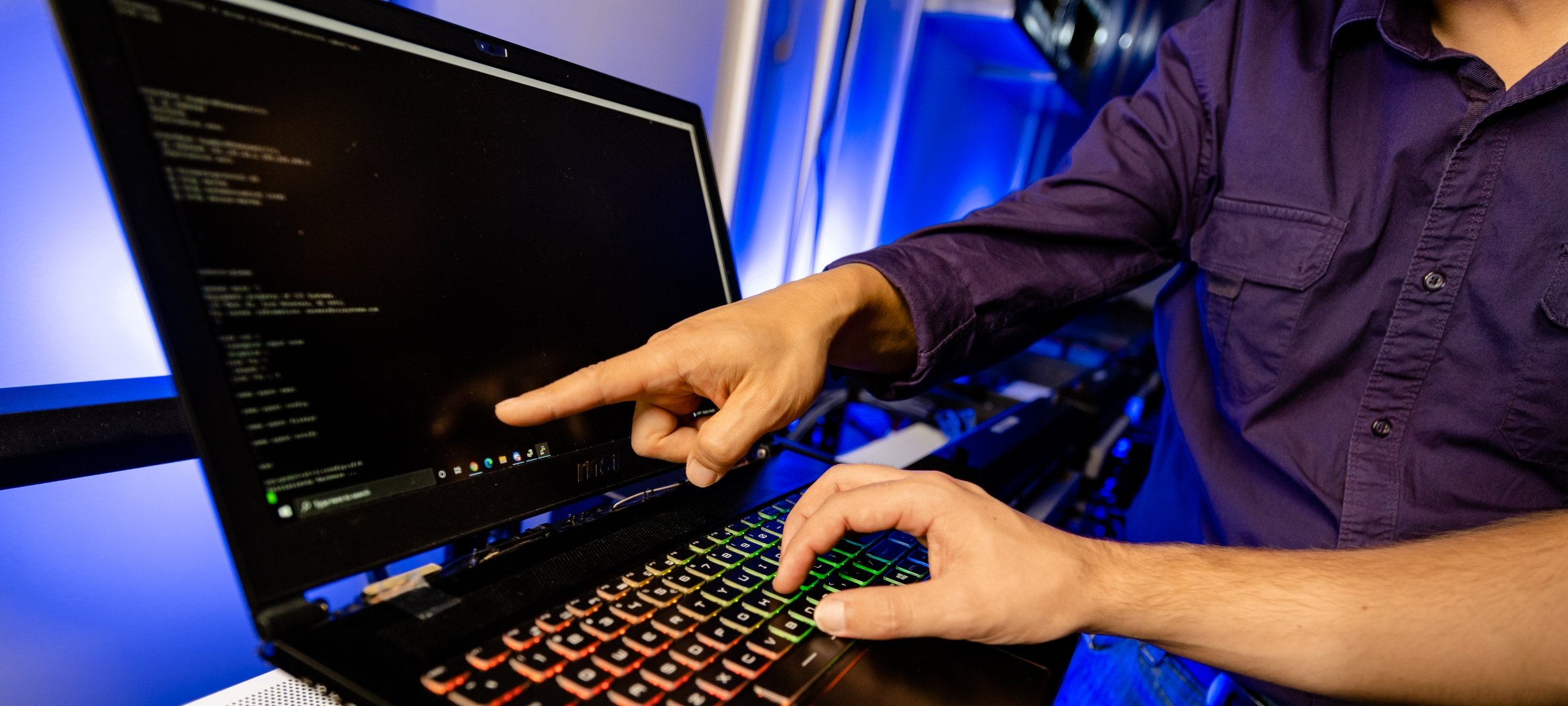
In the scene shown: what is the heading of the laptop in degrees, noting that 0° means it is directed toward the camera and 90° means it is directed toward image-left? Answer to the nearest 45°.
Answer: approximately 315°
